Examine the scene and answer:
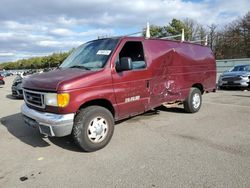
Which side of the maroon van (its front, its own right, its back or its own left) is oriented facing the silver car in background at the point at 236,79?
back

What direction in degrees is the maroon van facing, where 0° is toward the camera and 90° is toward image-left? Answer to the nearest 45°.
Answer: approximately 45°
